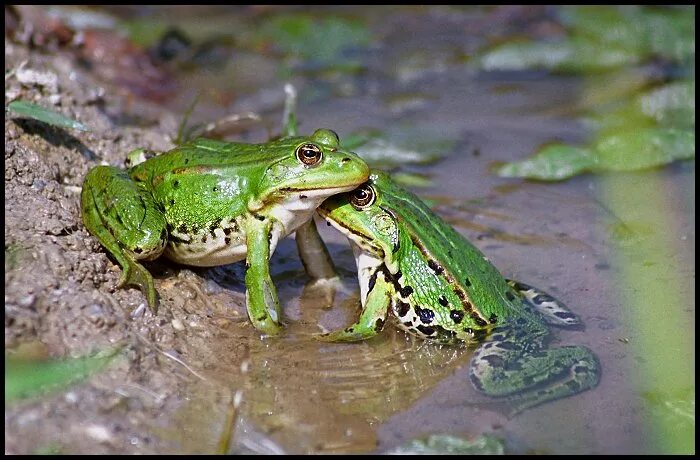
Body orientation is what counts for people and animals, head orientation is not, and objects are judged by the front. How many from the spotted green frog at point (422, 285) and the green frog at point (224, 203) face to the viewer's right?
1

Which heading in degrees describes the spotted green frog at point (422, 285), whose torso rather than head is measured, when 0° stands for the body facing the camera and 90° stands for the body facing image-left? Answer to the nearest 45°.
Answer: approximately 90°

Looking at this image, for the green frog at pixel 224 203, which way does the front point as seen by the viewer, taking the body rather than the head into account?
to the viewer's right

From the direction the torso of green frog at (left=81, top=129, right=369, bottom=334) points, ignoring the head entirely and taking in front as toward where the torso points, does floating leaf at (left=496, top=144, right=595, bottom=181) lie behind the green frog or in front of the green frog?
in front

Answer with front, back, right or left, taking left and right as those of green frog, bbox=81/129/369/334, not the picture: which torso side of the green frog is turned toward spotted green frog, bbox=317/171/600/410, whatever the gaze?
front

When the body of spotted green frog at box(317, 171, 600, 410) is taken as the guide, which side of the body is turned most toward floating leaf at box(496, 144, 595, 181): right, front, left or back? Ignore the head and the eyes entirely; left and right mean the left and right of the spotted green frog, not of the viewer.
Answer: right

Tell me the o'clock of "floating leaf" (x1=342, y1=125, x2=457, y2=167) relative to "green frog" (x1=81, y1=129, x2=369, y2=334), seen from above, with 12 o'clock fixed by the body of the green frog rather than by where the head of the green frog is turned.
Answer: The floating leaf is roughly at 10 o'clock from the green frog.

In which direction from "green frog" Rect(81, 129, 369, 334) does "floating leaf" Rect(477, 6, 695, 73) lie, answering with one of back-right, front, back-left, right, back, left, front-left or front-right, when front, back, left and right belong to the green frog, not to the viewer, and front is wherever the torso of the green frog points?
front-left

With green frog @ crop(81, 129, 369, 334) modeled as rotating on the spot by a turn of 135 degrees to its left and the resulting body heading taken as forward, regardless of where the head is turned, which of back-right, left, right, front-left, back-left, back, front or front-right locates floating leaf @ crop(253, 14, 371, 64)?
front-right

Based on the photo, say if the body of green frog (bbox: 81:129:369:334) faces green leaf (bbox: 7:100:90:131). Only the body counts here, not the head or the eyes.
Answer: no

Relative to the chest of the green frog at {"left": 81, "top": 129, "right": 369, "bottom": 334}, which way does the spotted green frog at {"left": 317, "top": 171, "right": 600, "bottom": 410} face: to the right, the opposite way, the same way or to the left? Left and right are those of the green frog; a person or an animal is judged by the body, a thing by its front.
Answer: the opposite way

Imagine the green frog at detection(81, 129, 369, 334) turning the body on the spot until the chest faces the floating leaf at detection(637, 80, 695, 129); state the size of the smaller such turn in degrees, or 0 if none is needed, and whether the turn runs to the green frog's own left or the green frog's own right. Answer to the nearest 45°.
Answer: approximately 45° to the green frog's own left

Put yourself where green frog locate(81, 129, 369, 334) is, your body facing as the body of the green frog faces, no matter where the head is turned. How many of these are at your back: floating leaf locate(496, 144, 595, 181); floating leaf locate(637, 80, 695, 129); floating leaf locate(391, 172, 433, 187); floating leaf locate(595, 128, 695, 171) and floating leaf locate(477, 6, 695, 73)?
0
